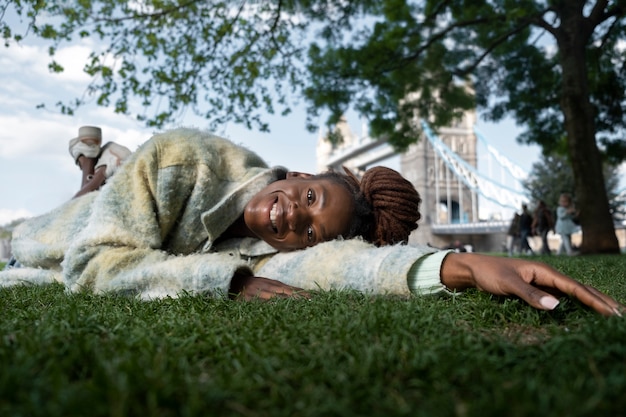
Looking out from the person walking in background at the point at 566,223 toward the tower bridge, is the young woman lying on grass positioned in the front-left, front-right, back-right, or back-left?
back-left
